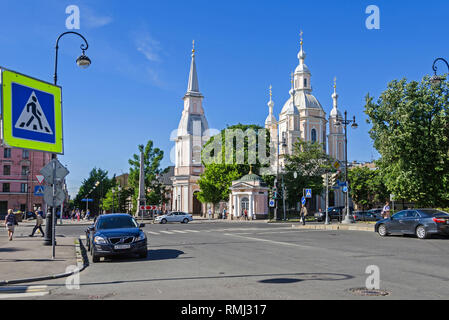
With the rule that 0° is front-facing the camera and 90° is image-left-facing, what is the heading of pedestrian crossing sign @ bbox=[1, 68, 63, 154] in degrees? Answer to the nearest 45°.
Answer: approximately 315°

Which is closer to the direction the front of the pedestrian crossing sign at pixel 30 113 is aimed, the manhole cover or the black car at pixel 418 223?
the manhole cover

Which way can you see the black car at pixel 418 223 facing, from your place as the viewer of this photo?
facing away from the viewer and to the left of the viewer

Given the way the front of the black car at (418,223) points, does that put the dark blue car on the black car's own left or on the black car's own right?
on the black car's own left
